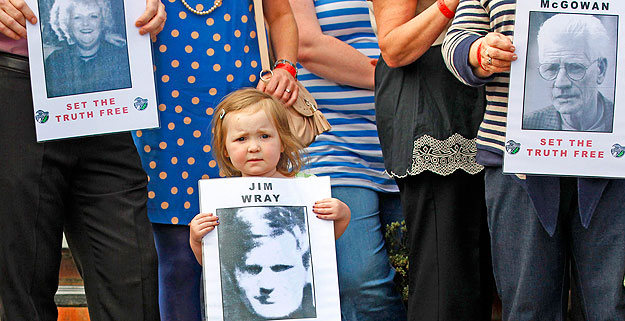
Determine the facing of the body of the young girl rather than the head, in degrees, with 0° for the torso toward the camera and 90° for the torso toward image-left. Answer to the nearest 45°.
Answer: approximately 0°
